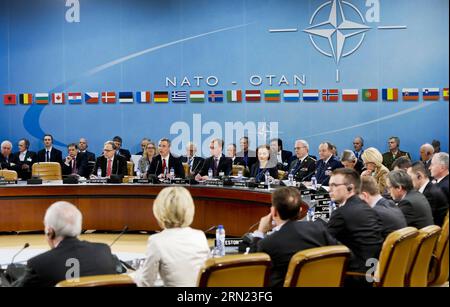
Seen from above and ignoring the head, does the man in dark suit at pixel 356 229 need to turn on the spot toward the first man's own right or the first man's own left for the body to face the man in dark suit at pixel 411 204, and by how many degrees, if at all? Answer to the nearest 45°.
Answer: approximately 135° to the first man's own right

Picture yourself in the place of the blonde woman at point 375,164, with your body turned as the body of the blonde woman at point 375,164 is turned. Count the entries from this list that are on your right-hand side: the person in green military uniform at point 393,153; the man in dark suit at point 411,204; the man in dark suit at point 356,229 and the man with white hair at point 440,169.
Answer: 1

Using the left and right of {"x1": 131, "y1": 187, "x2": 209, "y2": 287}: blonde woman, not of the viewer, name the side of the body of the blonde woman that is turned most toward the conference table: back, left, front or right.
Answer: front

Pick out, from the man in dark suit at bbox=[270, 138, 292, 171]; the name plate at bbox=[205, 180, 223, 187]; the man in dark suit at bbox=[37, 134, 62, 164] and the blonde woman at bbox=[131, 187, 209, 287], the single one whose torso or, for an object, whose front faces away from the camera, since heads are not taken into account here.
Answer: the blonde woman

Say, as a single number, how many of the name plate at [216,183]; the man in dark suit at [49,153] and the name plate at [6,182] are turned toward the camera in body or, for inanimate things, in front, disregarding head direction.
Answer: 3

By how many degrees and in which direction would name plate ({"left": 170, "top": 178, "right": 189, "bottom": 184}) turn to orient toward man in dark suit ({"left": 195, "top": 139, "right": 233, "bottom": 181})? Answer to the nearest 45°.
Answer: approximately 135° to its left

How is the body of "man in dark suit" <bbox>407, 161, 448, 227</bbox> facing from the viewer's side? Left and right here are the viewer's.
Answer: facing to the left of the viewer

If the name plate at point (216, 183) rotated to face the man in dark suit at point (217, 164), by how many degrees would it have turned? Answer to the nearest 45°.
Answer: approximately 180°

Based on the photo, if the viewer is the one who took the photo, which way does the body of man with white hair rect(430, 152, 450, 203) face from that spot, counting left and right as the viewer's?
facing to the left of the viewer

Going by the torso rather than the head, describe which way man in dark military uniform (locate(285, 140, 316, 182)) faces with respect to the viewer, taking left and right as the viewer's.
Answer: facing the viewer and to the left of the viewer

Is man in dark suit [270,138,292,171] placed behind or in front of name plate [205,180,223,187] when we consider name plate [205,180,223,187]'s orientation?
behind

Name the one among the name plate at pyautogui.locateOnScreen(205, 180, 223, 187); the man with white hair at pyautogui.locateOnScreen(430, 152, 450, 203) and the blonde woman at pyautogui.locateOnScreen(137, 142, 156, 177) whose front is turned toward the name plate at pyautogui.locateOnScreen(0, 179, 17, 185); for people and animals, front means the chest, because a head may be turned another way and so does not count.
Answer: the man with white hair

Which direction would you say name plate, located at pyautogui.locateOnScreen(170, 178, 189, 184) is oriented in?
toward the camera

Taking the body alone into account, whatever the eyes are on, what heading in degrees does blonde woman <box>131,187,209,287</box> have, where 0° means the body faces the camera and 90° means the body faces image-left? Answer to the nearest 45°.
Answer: approximately 180°

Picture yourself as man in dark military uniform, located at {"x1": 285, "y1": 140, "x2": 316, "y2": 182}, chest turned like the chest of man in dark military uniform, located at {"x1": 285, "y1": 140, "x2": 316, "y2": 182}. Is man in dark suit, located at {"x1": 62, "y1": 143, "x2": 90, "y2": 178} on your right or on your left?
on your right

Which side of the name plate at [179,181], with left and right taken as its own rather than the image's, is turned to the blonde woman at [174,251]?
front

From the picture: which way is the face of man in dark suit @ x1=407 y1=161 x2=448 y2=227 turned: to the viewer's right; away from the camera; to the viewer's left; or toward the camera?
to the viewer's left
